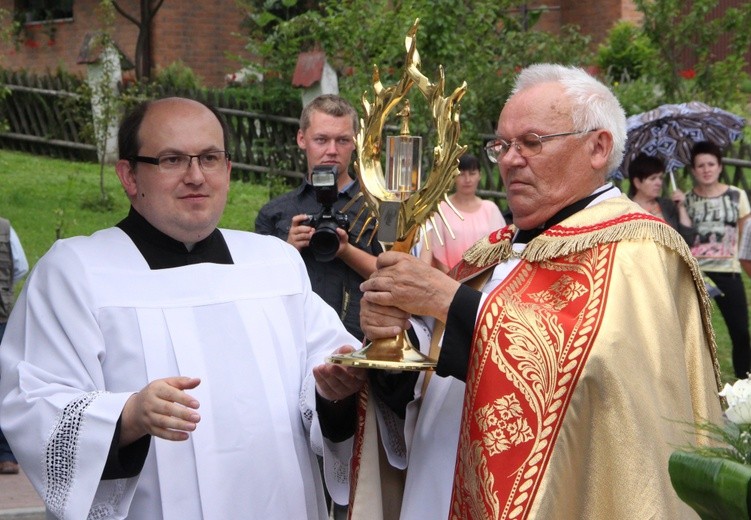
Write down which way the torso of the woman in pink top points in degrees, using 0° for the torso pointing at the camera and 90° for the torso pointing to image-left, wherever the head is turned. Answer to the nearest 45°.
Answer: approximately 0°

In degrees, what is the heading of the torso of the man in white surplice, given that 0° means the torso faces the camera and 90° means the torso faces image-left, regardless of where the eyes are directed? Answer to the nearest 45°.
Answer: approximately 315°

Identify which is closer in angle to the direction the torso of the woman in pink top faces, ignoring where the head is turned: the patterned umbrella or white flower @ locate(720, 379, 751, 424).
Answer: the white flower

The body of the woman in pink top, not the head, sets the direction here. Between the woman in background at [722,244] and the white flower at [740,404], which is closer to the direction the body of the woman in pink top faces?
the white flower

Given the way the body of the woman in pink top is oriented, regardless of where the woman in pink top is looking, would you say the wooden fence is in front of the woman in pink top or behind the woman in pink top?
behind

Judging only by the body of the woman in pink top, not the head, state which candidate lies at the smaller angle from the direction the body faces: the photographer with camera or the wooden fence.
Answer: the photographer with camera

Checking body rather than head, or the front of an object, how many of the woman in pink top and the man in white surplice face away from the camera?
0

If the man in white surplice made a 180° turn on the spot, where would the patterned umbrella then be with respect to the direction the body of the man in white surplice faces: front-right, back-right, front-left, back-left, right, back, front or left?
right

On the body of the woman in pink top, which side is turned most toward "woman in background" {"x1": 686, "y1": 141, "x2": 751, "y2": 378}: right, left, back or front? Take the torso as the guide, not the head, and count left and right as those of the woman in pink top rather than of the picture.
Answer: left

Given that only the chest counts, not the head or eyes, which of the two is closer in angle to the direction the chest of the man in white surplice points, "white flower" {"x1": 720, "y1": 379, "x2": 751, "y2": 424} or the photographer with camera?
the white flower
